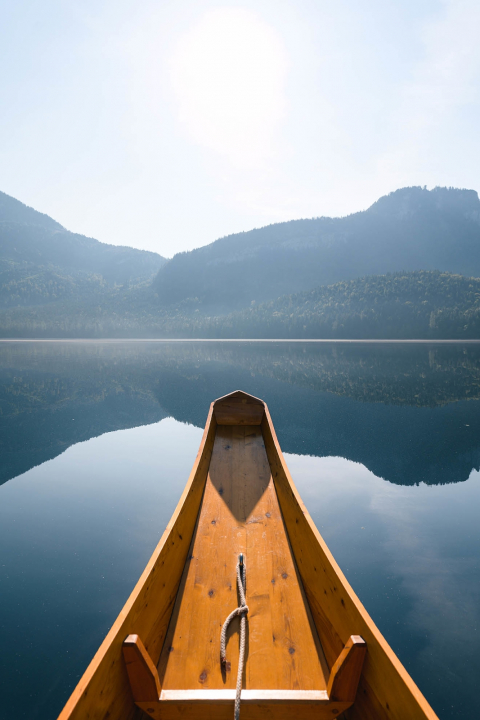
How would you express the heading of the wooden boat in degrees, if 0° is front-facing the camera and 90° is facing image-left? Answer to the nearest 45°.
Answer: approximately 180°
